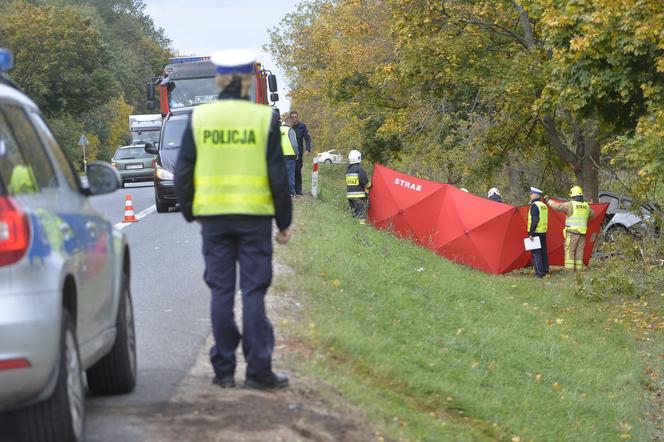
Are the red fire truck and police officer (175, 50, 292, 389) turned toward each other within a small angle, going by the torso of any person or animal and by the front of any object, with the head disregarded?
yes

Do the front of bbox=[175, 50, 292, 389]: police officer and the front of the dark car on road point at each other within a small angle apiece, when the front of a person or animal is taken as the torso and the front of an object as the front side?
yes

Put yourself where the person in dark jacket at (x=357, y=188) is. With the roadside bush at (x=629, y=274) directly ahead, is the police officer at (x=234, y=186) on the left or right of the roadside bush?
right

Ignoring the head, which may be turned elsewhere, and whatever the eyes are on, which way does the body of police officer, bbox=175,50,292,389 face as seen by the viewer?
away from the camera

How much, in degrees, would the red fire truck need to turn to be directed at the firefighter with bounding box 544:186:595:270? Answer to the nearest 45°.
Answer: approximately 45° to its left

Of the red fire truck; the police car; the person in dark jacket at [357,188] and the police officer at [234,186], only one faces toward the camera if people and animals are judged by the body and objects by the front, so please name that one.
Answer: the red fire truck

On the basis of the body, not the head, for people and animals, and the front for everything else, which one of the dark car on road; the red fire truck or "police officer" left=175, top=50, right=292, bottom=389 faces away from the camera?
the police officer

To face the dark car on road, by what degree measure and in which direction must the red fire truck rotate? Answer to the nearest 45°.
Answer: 0° — it already faces it

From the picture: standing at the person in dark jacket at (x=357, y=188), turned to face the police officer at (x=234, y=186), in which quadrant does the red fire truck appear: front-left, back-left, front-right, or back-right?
back-right

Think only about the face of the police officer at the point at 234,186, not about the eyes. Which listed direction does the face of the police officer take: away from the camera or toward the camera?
away from the camera

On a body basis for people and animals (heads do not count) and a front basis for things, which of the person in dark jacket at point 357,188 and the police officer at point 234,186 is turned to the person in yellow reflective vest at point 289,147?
the police officer
